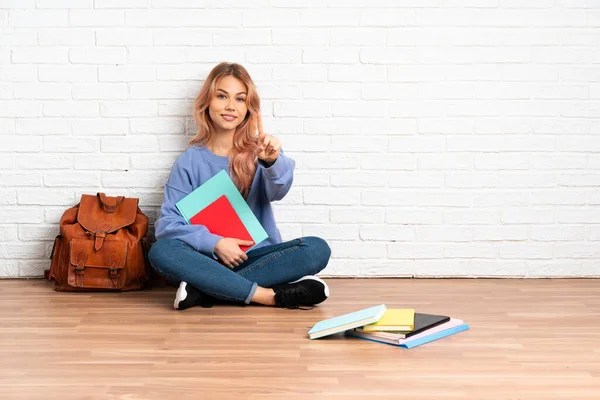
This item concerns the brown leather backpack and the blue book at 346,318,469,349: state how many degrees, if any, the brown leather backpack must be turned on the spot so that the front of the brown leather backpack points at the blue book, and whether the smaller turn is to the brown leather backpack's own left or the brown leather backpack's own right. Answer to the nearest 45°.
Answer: approximately 45° to the brown leather backpack's own left

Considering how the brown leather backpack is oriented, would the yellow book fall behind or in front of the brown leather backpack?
in front

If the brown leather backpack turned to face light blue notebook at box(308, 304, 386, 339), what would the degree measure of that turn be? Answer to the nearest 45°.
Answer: approximately 45° to its left

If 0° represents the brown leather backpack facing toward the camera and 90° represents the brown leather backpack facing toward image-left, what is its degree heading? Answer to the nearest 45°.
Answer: approximately 0°
